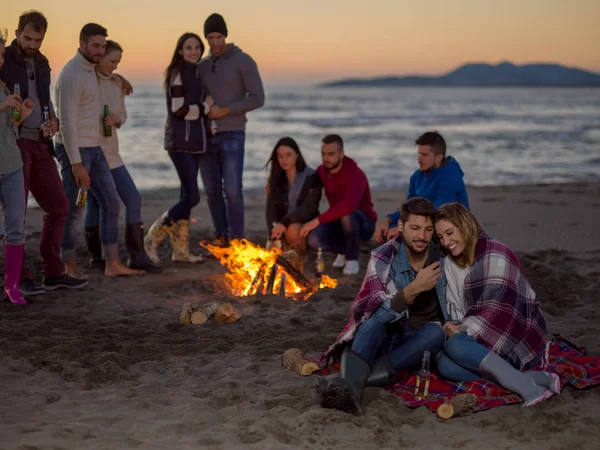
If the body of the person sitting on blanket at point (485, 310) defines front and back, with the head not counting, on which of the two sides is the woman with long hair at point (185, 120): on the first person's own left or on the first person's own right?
on the first person's own right

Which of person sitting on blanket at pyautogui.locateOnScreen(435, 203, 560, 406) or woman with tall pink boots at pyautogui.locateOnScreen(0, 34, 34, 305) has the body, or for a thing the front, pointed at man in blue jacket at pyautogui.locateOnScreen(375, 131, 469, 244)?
the woman with tall pink boots

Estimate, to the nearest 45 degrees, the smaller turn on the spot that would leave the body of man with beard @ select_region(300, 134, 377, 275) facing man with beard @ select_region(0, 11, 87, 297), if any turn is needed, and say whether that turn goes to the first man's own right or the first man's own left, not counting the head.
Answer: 0° — they already face them

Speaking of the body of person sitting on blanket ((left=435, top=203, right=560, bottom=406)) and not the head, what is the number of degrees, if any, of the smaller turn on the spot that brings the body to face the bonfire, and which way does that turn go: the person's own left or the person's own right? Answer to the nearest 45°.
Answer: approximately 90° to the person's own right

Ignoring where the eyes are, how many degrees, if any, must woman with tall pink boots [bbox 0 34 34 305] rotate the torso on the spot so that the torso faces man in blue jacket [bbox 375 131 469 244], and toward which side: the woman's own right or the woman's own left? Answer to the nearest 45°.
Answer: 0° — they already face them

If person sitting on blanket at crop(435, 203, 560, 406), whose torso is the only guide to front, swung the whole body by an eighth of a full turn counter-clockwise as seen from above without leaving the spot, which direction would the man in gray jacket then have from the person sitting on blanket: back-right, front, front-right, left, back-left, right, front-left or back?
back-right

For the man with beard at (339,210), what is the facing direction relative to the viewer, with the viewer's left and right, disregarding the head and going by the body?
facing the viewer and to the left of the viewer

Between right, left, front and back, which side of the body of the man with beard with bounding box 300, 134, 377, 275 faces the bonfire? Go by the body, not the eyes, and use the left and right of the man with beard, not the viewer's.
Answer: front

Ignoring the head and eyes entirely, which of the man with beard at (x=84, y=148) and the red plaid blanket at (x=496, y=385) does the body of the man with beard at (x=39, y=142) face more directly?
the red plaid blanket

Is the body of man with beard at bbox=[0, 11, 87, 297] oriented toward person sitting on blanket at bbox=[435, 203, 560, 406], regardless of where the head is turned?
yes

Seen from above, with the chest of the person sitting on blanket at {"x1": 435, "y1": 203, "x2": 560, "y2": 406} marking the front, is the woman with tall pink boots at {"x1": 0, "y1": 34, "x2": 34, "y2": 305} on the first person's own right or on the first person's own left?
on the first person's own right

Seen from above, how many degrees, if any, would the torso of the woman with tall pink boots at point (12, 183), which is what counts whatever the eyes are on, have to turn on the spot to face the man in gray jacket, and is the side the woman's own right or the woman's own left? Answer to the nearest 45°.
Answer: approximately 45° to the woman's own left

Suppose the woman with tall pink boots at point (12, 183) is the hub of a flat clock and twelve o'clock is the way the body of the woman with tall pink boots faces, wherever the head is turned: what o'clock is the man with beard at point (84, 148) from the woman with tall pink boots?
The man with beard is roughly at 10 o'clock from the woman with tall pink boots.

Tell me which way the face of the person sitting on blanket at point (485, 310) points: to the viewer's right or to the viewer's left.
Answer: to the viewer's left

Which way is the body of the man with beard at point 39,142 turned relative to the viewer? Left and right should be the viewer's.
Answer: facing the viewer and to the right of the viewer

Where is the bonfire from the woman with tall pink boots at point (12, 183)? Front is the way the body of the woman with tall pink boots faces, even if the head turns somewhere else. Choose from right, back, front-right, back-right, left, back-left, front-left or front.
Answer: front

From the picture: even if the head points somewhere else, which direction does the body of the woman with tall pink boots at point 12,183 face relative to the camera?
to the viewer's right
